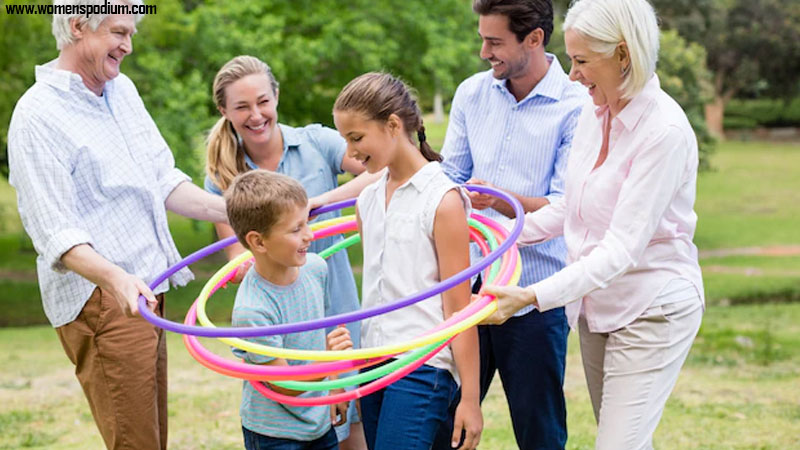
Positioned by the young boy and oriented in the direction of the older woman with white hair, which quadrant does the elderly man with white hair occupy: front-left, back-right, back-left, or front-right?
back-left

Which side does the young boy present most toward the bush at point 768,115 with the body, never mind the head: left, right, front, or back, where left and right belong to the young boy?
left

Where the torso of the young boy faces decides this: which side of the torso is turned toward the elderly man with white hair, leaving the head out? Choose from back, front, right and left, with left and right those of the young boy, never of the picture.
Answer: back

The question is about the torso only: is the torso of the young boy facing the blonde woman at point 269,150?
no

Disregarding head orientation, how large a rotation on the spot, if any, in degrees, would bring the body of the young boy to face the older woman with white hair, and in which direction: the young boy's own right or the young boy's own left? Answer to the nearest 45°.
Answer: approximately 45° to the young boy's own left

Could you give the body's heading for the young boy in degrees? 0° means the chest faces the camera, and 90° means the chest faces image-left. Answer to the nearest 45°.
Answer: approximately 315°

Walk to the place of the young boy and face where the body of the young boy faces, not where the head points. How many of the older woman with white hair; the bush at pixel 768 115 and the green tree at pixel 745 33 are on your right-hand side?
0

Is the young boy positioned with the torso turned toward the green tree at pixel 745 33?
no

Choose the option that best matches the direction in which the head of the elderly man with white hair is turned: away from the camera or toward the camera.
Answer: toward the camera
